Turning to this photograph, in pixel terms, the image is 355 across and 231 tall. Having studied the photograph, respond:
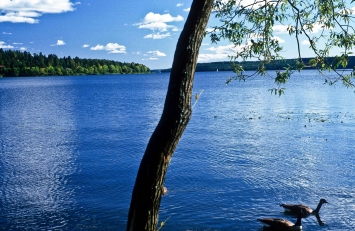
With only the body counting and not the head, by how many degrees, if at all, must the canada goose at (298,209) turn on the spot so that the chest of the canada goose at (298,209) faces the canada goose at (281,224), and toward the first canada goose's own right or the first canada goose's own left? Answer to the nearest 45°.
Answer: approximately 90° to the first canada goose's own right

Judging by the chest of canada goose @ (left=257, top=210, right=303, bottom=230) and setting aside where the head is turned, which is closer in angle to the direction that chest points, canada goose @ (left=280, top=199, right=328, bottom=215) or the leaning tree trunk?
the canada goose

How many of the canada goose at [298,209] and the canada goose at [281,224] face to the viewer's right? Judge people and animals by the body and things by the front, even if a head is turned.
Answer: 2

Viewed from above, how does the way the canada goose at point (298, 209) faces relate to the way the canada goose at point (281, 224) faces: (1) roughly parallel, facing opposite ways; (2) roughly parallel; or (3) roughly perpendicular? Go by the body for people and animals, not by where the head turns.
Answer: roughly parallel

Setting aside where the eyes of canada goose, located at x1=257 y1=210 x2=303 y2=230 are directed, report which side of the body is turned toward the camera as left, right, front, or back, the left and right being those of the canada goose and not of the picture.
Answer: right

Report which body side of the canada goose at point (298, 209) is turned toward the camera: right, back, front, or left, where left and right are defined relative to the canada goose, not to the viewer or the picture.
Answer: right

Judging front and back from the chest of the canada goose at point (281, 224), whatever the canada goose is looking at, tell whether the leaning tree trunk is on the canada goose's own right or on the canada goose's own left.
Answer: on the canada goose's own right

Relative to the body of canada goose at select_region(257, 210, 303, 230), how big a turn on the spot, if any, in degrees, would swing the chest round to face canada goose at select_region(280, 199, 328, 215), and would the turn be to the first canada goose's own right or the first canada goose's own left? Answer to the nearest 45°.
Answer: approximately 45° to the first canada goose's own left
